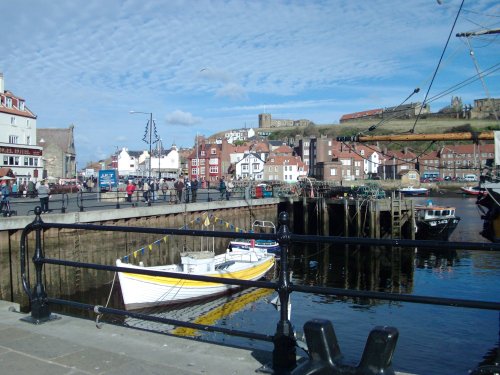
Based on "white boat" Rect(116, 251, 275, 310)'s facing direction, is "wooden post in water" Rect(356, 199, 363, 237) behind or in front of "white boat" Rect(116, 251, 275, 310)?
behind

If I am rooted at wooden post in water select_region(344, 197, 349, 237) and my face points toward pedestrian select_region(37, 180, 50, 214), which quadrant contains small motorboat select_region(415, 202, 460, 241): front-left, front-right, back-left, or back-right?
back-left

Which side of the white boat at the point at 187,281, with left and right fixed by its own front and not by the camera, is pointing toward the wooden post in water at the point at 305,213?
back
